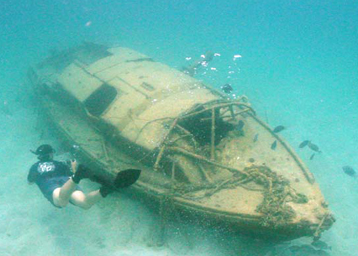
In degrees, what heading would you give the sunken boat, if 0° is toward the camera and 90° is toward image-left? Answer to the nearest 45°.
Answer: approximately 315°
